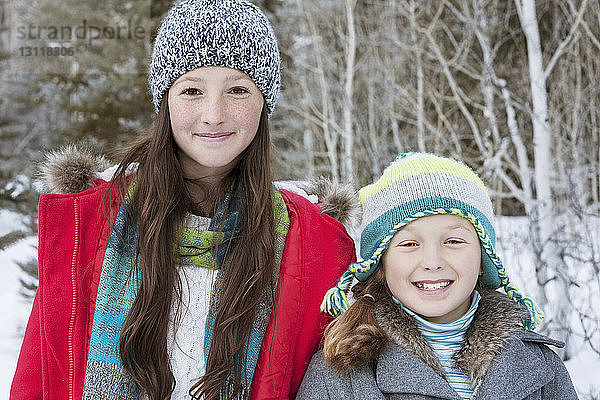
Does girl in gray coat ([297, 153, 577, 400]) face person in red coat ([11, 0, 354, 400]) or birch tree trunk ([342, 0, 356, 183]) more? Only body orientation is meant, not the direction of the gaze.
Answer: the person in red coat

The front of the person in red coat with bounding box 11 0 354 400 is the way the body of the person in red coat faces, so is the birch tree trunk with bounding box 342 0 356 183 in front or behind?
behind

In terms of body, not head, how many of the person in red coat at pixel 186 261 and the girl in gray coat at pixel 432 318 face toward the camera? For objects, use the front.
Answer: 2

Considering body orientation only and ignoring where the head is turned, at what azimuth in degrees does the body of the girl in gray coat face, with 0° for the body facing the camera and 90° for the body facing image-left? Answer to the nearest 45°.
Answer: approximately 0°

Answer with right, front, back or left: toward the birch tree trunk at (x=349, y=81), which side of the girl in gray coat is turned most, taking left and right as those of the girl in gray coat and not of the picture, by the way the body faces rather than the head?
back

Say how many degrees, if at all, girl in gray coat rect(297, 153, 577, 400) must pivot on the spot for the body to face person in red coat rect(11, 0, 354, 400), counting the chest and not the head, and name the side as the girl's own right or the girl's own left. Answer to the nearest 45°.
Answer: approximately 90° to the girl's own right
